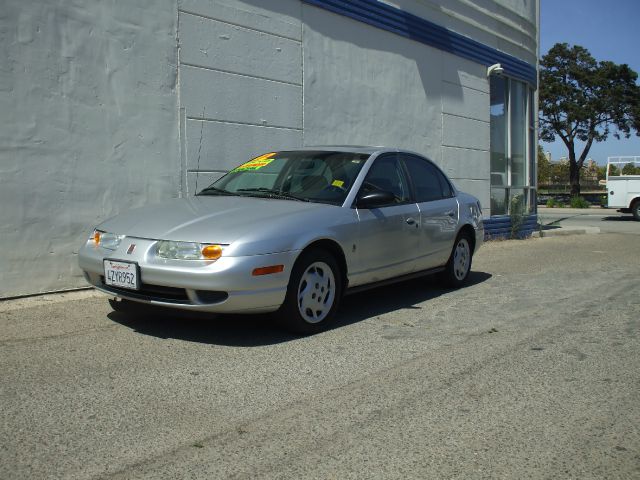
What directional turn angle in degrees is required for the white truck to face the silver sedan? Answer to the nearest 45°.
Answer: approximately 90° to its right

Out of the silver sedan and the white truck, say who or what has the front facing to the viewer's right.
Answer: the white truck

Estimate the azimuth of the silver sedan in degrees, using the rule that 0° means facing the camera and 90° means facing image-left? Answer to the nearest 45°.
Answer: approximately 45°

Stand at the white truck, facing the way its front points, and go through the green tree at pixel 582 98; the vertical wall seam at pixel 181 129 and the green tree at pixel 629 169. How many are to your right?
1

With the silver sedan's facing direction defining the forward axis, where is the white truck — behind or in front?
behind

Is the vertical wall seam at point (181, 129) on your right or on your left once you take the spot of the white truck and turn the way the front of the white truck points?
on your right

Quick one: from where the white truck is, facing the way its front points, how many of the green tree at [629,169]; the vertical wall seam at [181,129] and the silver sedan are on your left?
1

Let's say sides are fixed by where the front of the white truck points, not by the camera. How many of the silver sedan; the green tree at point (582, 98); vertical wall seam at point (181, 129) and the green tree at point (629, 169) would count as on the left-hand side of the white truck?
2

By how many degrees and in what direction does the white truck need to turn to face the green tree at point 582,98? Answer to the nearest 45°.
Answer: approximately 90° to its left

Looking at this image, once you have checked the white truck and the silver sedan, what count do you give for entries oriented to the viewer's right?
1

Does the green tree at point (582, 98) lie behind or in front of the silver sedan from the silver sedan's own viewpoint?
behind

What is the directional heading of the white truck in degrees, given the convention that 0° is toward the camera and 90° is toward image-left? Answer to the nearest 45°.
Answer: approximately 270°
